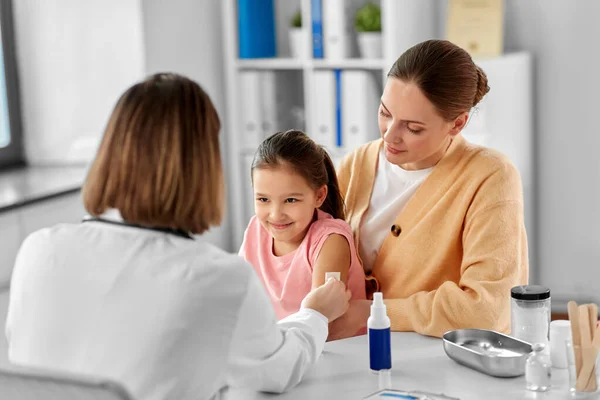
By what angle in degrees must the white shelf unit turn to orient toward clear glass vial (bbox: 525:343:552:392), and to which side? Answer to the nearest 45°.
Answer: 0° — it already faces it

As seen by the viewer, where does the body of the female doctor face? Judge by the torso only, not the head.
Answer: away from the camera

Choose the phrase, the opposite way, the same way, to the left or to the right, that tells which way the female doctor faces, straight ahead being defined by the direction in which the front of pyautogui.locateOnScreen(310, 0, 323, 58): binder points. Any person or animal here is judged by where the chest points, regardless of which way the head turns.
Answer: the opposite way

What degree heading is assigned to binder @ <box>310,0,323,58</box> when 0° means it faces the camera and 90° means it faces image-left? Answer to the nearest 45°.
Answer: approximately 0°

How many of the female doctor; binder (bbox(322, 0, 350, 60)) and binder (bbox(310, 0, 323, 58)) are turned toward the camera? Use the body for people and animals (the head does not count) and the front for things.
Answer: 2

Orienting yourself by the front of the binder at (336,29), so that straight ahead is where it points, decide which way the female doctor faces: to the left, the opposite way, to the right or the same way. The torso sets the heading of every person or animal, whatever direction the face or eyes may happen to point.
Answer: the opposite way

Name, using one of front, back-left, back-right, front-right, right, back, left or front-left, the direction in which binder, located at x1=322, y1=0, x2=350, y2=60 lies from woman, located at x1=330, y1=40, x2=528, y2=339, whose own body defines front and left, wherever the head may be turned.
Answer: back-right

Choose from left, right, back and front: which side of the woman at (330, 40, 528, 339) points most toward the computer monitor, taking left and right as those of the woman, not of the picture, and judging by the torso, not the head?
right

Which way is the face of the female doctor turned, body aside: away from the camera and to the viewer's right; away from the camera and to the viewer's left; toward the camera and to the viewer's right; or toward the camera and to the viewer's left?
away from the camera and to the viewer's right
